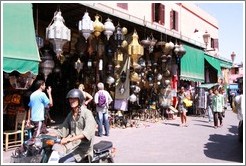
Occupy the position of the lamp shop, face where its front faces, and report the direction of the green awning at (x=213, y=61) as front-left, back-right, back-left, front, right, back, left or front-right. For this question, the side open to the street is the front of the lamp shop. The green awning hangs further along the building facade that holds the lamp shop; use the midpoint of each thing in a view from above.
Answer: left

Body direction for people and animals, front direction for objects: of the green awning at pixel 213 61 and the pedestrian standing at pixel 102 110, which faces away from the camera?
the pedestrian standing

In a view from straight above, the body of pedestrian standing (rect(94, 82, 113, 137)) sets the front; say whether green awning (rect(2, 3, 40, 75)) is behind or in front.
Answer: behind

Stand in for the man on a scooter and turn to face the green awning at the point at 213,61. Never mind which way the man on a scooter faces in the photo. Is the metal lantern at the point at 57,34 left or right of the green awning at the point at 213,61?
left

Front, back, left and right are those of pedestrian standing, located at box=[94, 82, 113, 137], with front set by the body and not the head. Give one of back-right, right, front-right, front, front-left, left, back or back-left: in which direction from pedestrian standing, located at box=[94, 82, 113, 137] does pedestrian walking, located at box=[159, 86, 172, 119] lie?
front-right

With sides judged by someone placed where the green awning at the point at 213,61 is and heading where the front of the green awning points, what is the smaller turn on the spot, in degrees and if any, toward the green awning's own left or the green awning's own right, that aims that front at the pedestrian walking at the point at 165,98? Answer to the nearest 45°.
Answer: approximately 90° to the green awning's own right

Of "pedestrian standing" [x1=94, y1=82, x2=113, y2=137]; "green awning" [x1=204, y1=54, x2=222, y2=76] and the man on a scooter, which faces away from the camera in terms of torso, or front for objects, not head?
the pedestrian standing

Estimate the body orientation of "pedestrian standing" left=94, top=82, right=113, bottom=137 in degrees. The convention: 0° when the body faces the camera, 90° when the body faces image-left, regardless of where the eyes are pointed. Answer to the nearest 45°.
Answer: approximately 180°

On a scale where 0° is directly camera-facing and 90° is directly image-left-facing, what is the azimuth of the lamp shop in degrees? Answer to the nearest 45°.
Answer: approximately 315°

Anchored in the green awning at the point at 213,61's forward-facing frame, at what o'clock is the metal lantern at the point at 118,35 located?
The metal lantern is roughly at 2 o'clock from the green awning.
